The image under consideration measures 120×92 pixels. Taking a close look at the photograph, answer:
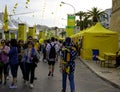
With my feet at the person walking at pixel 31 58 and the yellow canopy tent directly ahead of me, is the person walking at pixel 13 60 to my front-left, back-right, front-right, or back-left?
back-left

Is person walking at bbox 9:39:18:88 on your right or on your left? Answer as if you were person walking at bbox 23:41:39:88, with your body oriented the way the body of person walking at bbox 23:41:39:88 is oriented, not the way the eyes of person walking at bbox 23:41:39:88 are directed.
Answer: on your right

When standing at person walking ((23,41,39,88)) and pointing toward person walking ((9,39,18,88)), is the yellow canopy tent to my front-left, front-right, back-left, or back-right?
back-right

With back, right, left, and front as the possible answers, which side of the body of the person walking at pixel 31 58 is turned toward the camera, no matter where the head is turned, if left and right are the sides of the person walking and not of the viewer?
front

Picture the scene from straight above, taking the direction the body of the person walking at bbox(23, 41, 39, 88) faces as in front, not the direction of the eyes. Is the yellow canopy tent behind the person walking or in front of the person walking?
behind
